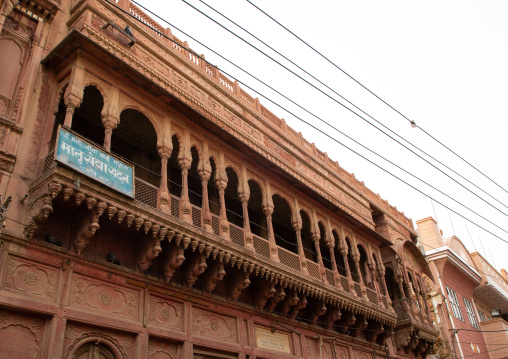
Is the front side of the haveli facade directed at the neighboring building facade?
no

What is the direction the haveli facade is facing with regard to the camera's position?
facing the viewer and to the right of the viewer
